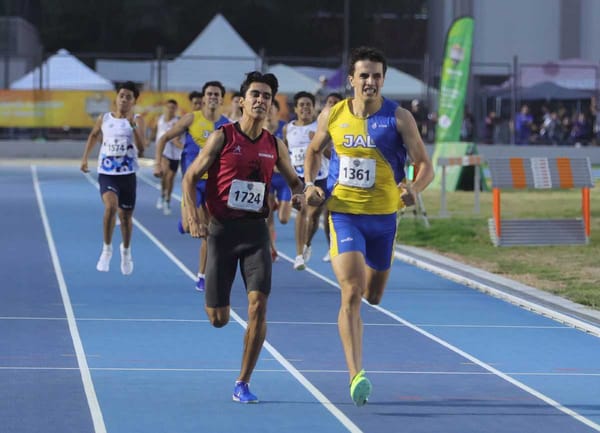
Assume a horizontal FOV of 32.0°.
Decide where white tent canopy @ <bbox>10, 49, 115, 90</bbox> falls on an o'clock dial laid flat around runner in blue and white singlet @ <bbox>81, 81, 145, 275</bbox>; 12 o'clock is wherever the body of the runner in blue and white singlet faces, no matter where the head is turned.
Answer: The white tent canopy is roughly at 6 o'clock from the runner in blue and white singlet.

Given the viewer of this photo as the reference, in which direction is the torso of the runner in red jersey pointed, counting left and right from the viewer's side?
facing the viewer

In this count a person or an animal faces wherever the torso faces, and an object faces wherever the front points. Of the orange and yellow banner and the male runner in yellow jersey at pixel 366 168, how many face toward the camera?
2

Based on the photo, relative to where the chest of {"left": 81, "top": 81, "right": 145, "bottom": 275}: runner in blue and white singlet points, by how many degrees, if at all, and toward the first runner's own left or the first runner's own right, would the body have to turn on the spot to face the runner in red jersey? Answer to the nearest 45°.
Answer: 0° — they already face them

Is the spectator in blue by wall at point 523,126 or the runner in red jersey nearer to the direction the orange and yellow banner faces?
the runner in red jersey

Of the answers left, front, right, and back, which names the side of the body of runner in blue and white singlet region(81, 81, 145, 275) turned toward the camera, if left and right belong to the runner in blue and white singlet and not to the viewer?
front

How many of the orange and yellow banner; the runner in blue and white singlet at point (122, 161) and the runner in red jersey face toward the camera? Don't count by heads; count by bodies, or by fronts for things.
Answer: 3

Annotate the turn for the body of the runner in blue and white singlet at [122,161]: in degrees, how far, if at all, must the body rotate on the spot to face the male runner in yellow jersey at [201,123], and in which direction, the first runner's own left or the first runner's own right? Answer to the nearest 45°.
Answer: approximately 45° to the first runner's own left
